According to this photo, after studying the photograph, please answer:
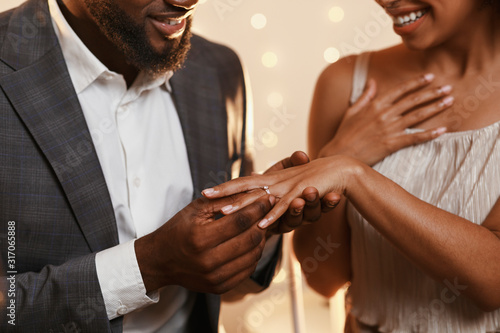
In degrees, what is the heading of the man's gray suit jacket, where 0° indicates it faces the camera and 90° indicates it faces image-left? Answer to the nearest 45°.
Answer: approximately 315°

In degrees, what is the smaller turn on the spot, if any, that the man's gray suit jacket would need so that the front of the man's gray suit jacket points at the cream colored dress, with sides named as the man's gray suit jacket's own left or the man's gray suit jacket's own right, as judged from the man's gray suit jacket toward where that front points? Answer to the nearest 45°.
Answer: approximately 45° to the man's gray suit jacket's own left
